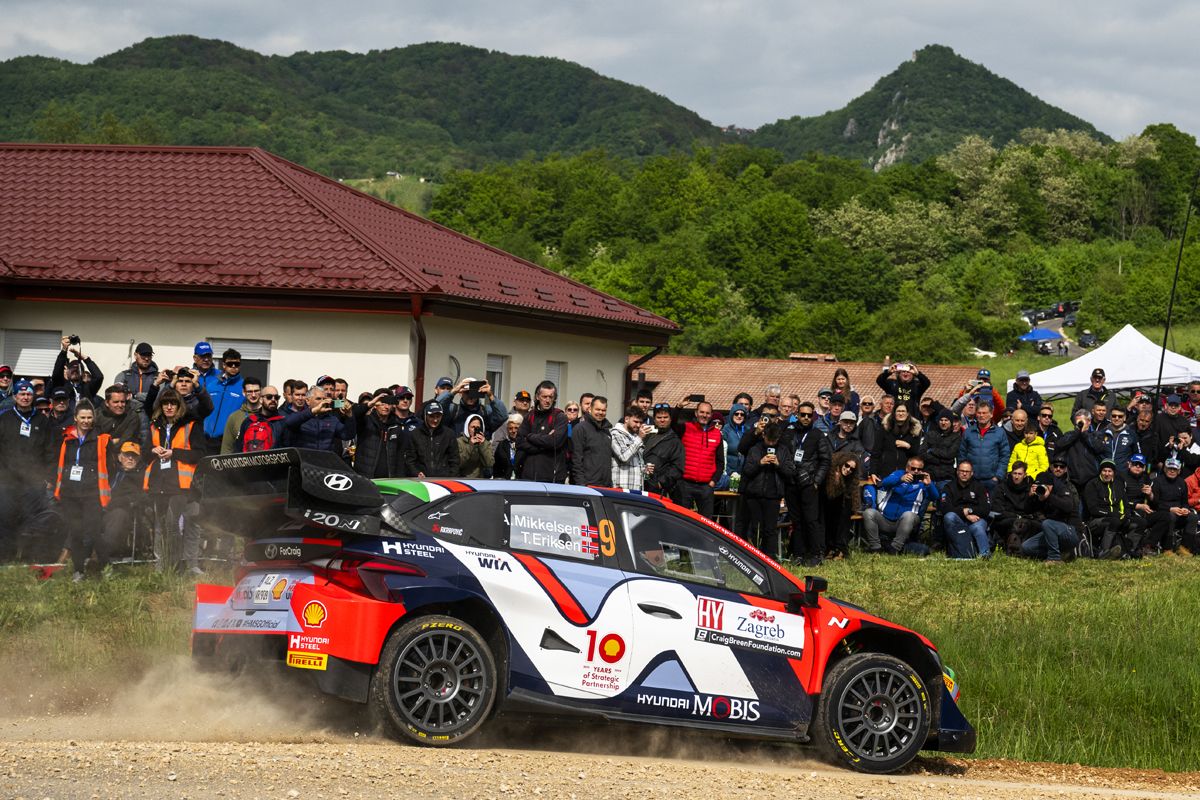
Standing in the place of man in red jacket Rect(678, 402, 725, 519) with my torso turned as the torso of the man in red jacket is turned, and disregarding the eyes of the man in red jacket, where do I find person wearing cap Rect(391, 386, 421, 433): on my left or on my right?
on my right

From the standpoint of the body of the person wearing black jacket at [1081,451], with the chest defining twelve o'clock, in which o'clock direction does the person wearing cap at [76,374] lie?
the person wearing cap at [76,374] is roughly at 2 o'clock from the person wearing black jacket at [1081,451].

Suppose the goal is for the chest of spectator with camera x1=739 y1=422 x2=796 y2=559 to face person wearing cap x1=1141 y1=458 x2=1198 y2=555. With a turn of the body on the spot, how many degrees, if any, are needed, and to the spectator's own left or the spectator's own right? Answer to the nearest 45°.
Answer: approximately 135° to the spectator's own left

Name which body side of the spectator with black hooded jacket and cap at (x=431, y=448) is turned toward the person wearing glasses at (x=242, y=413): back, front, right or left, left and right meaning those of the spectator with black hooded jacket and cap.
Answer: right

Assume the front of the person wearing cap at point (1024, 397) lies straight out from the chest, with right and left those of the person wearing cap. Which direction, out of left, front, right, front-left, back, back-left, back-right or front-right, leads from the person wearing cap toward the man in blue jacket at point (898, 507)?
front-right

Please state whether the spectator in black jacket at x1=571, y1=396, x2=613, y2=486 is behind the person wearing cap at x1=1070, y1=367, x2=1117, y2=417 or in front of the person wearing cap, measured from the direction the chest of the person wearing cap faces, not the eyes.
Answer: in front

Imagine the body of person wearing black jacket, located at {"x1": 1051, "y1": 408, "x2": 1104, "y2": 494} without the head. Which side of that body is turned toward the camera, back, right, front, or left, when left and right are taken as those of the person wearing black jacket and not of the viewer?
front

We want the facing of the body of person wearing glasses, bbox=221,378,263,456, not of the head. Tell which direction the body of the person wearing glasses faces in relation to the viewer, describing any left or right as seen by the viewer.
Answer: facing the viewer and to the right of the viewer

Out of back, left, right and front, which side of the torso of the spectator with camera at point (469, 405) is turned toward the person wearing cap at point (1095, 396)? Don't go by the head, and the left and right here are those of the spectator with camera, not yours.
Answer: left

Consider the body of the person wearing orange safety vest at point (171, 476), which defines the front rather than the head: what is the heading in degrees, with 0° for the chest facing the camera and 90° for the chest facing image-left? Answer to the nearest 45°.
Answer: approximately 0°

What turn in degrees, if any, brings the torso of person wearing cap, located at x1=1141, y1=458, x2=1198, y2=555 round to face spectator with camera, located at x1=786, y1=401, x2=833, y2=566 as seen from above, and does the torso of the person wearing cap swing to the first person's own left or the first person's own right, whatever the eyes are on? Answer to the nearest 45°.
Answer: approximately 45° to the first person's own right

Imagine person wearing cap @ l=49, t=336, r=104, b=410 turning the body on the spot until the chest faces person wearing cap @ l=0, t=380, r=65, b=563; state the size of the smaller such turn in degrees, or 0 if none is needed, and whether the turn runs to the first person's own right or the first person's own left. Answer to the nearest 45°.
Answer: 0° — they already face them

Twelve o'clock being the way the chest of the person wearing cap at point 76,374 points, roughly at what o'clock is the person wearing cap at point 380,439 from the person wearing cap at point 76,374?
the person wearing cap at point 380,439 is roughly at 10 o'clock from the person wearing cap at point 76,374.
